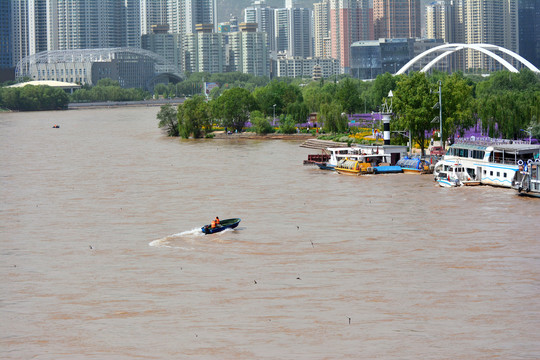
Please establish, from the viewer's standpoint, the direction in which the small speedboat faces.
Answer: facing away from the viewer and to the right of the viewer

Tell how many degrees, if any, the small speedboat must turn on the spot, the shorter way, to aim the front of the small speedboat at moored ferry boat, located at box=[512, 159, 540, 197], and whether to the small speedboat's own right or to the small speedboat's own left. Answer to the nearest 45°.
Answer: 0° — it already faces it
